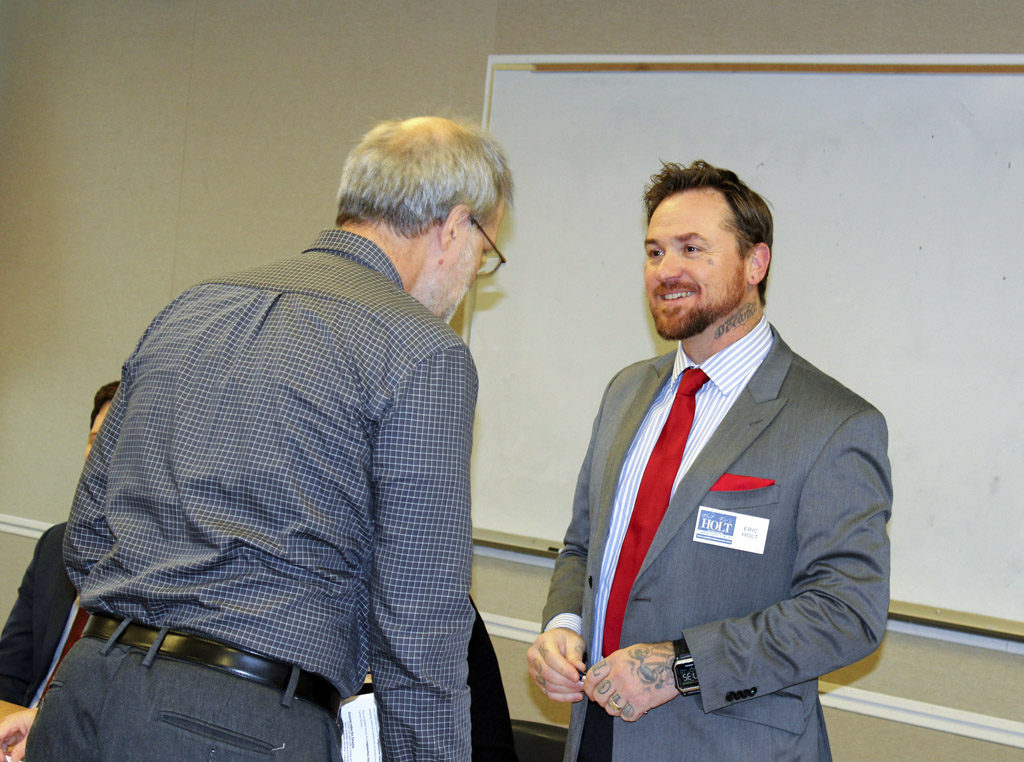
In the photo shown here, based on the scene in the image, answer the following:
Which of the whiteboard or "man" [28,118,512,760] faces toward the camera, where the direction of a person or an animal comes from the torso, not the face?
the whiteboard

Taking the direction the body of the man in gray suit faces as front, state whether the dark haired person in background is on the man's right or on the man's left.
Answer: on the man's right

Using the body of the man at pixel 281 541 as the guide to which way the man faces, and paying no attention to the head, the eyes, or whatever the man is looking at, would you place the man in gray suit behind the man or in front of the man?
in front

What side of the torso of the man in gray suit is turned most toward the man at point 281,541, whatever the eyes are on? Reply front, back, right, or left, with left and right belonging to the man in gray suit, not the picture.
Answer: front

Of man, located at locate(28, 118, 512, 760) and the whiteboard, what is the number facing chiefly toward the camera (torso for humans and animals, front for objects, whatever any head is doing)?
1

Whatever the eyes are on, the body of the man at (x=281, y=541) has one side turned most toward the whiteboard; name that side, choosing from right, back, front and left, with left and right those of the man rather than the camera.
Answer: front

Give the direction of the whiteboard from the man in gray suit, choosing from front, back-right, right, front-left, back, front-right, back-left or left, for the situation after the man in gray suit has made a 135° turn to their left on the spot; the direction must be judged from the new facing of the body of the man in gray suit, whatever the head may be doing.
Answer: left

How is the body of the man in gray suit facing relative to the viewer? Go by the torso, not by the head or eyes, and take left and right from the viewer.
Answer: facing the viewer and to the left of the viewer

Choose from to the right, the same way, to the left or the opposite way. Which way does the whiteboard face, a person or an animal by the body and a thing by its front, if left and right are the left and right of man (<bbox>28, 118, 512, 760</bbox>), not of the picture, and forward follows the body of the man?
the opposite way

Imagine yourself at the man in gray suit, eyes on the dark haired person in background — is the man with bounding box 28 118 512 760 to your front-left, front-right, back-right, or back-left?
front-left

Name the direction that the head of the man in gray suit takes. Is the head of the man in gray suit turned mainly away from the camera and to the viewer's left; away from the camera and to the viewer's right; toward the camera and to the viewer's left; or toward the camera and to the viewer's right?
toward the camera and to the viewer's left

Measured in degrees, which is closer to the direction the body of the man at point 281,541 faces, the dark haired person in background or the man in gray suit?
the man in gray suit

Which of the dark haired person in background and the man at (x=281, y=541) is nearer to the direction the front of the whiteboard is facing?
the man

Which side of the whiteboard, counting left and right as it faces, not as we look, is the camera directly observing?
front
